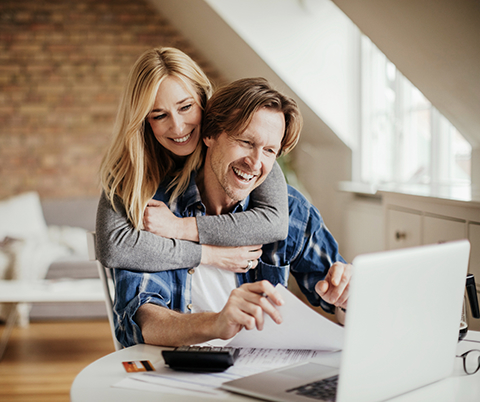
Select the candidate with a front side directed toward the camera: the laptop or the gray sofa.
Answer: the gray sofa

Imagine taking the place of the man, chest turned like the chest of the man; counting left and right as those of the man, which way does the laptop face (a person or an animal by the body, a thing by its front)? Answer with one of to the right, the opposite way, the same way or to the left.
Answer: the opposite way

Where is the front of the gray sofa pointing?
toward the camera

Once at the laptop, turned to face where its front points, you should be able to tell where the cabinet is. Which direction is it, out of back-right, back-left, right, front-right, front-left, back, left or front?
front-right

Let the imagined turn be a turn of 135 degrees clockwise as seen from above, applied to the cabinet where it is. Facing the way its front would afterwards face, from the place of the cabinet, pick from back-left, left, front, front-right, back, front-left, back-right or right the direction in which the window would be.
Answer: front

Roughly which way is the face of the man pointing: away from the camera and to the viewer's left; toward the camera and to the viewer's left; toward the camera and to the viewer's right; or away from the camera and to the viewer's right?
toward the camera and to the viewer's right

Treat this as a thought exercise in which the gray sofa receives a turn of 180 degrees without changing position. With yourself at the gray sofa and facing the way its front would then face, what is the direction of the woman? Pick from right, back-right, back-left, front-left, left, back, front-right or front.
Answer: back

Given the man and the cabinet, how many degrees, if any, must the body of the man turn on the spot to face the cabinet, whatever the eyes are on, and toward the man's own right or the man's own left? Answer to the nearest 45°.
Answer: approximately 90° to the man's own left

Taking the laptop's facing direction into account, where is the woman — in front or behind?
in front

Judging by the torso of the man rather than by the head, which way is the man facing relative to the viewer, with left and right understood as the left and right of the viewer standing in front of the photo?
facing the viewer and to the right of the viewer

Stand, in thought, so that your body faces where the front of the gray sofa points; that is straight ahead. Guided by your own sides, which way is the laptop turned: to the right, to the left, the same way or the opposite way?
the opposite way

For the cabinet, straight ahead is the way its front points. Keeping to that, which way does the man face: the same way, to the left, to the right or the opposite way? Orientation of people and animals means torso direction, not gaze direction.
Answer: to the left

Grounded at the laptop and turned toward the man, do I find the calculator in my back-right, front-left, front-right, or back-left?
front-left

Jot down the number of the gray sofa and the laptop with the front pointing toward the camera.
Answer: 1

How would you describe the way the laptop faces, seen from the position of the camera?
facing away from the viewer and to the left of the viewer

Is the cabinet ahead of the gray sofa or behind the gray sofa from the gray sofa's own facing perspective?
ahead
